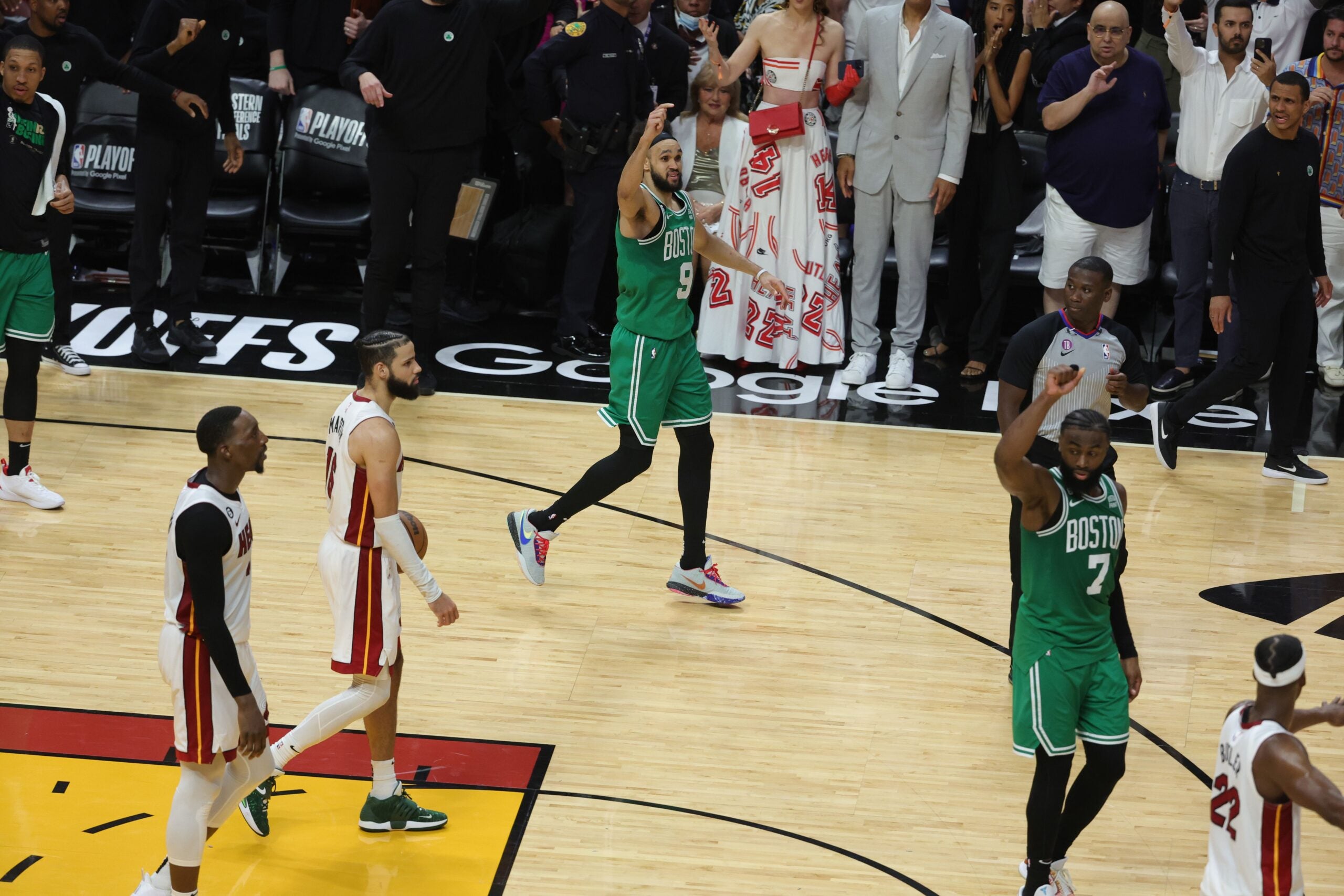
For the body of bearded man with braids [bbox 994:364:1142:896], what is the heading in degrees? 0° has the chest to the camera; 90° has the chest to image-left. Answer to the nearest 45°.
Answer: approximately 315°

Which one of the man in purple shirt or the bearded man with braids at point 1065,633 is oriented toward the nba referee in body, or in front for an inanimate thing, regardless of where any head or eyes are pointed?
the man in purple shirt

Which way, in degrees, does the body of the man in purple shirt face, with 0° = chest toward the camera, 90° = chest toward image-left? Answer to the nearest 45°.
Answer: approximately 0°

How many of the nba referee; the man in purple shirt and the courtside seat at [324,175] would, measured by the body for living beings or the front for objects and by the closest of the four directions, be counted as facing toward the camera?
3

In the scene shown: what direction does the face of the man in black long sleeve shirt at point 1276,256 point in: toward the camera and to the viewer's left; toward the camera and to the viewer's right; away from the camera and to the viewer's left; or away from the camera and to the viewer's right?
toward the camera and to the viewer's left

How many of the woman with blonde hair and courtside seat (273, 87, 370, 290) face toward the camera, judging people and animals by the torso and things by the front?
2

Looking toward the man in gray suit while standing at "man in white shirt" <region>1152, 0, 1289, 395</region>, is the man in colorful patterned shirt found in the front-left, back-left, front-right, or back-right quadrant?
back-right

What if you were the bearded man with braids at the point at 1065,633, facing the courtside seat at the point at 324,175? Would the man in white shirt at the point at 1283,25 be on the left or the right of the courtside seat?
right
